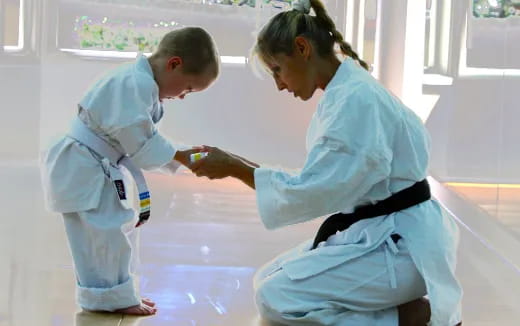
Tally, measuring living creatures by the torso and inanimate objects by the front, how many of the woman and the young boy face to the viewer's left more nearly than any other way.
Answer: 1

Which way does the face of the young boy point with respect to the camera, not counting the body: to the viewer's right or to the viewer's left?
to the viewer's right

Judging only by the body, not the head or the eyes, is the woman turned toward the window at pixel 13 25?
no

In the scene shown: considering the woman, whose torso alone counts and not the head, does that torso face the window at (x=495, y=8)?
no

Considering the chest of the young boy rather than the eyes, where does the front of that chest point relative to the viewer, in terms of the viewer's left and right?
facing to the right of the viewer

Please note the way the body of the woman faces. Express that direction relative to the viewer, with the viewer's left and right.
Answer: facing to the left of the viewer

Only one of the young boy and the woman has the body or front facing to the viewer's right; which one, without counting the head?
the young boy

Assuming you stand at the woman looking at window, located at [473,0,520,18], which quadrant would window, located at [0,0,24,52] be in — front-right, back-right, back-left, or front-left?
front-left

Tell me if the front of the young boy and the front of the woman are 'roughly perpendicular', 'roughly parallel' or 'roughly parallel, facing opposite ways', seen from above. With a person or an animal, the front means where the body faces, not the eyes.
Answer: roughly parallel, facing opposite ways
